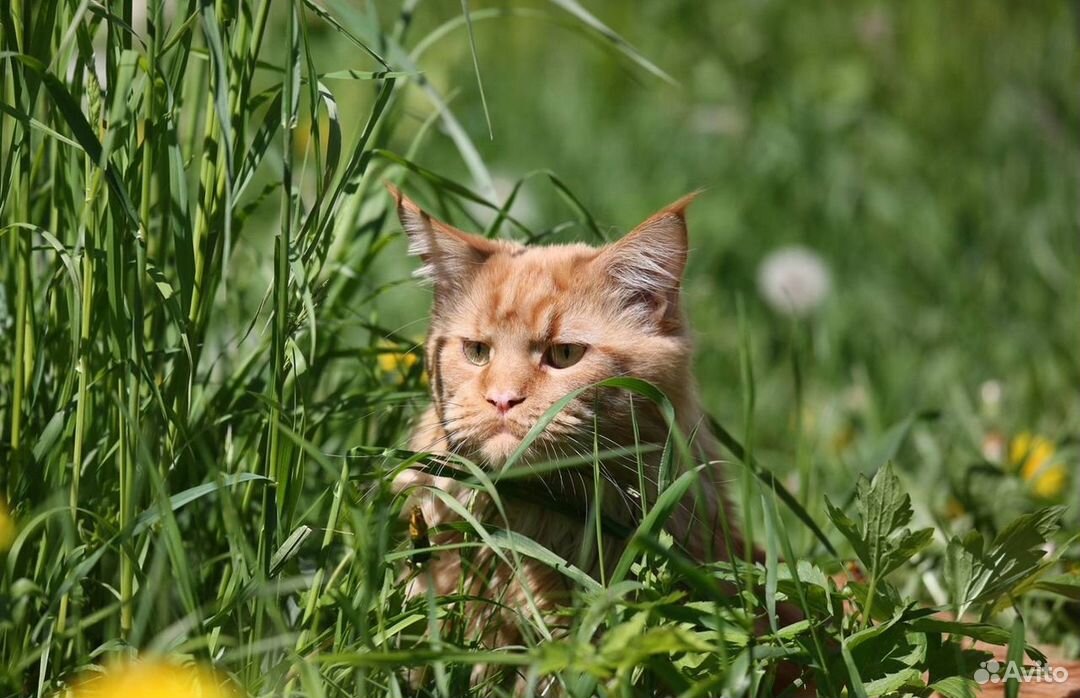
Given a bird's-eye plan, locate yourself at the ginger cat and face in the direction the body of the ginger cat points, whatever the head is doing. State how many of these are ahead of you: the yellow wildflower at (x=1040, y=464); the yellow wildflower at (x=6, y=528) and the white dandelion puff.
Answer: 1

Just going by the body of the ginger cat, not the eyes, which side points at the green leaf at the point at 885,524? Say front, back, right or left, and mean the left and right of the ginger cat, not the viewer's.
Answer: left

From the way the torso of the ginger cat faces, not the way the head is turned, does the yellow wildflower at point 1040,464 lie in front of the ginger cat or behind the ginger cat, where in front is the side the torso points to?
behind

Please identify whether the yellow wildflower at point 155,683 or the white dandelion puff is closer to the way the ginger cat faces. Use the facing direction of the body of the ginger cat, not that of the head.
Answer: the yellow wildflower

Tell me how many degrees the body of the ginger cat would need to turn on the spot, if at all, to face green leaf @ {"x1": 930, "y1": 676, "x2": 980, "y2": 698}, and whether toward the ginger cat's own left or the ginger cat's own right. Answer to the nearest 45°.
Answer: approximately 90° to the ginger cat's own left

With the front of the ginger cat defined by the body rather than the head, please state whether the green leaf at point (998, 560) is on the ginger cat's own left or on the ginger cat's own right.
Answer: on the ginger cat's own left

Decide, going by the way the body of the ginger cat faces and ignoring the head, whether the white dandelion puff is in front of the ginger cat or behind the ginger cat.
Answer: behind

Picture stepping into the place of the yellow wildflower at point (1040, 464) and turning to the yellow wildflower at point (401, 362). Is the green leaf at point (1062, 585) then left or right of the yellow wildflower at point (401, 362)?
left

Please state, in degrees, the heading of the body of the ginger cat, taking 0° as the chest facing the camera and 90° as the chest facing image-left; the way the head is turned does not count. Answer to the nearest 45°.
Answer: approximately 45°

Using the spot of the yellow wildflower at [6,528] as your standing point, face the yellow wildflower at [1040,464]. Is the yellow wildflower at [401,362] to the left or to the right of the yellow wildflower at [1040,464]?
left
